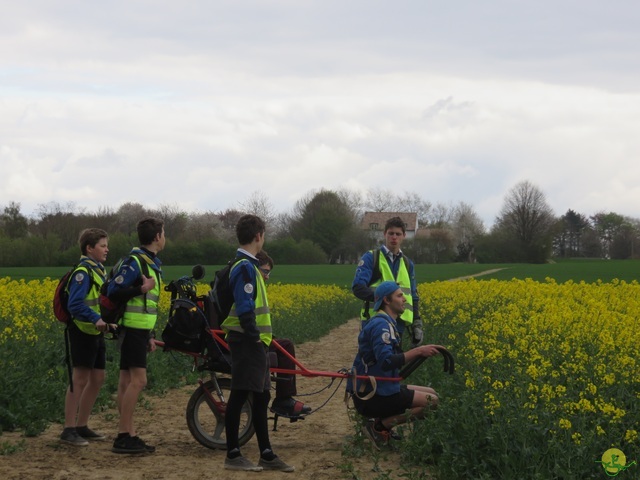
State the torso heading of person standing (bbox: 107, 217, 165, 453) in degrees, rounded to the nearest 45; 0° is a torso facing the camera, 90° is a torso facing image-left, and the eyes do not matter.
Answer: approximately 270°

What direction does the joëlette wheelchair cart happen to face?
to the viewer's right

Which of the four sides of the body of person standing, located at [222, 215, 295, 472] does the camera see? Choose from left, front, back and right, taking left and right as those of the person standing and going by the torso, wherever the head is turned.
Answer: right

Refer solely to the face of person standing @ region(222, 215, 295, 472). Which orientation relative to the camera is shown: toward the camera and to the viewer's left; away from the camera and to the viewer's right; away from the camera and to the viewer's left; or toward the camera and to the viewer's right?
away from the camera and to the viewer's right

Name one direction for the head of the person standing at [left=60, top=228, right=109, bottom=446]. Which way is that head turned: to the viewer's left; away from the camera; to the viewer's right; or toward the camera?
to the viewer's right

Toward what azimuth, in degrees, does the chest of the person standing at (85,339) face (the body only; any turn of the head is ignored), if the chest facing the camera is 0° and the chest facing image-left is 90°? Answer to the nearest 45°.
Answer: approximately 270°
